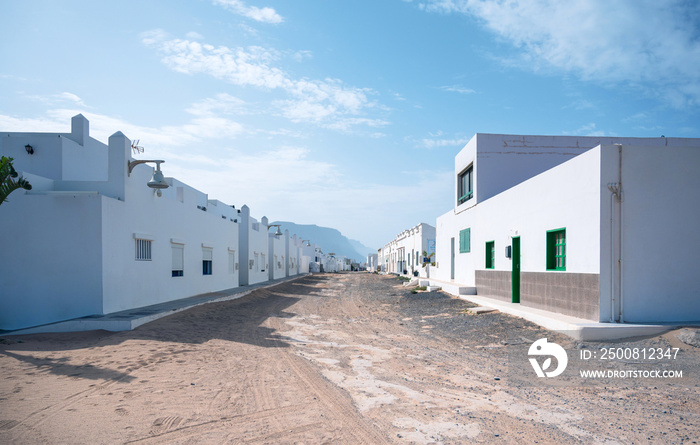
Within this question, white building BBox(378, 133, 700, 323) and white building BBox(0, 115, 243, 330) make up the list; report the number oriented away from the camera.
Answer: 0

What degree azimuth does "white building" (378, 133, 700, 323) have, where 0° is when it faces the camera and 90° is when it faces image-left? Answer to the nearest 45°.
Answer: approximately 45°

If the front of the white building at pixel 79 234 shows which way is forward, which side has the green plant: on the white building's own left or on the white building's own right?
on the white building's own right

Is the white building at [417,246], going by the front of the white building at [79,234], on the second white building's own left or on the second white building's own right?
on the second white building's own left

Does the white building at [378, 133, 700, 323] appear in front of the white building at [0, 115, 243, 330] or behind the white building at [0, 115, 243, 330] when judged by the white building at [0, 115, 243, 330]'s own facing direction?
in front
